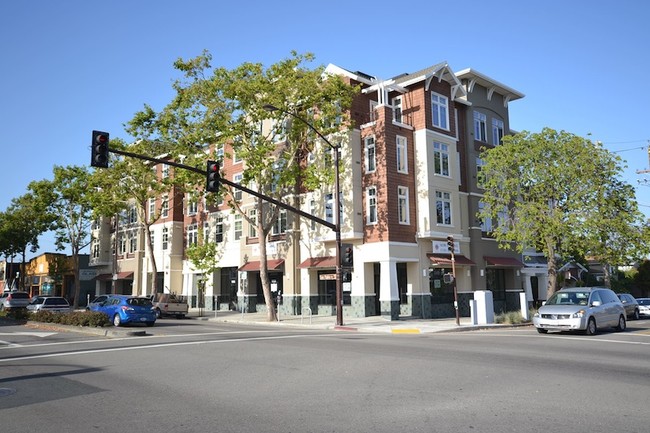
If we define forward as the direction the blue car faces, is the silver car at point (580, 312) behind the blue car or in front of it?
behind

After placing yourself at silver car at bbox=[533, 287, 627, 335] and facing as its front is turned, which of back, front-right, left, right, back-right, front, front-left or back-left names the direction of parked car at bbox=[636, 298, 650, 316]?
back-right

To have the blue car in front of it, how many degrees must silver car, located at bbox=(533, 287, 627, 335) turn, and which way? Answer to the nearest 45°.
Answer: approximately 45° to its right

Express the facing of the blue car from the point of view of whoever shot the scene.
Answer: facing away from the viewer and to the left of the viewer

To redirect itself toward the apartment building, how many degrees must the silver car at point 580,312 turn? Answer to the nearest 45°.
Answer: approximately 90° to its right

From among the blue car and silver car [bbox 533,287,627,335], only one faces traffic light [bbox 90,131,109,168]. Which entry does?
the silver car

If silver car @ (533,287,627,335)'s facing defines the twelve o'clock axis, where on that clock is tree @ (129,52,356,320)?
The tree is roughly at 2 o'clock from the silver car.
